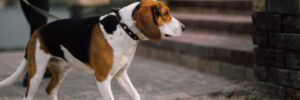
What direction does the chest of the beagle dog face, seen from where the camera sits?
to the viewer's right
